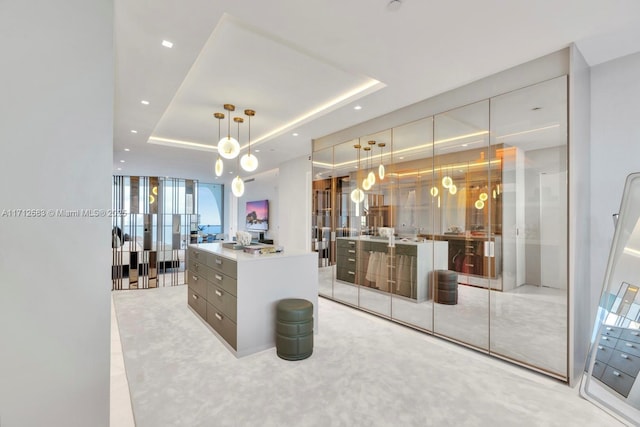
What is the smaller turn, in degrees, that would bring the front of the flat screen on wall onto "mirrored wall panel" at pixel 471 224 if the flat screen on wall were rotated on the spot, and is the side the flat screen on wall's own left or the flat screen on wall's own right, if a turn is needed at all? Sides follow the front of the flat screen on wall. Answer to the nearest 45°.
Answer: approximately 45° to the flat screen on wall's own left

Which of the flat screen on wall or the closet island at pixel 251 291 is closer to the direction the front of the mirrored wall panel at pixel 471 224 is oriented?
the closet island

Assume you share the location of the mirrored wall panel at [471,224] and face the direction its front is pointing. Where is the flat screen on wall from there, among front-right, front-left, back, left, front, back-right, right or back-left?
right

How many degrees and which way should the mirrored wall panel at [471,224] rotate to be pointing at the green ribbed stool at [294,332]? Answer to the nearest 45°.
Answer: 0° — it already faces it

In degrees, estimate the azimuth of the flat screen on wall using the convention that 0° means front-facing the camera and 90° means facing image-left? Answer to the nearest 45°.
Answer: approximately 45°

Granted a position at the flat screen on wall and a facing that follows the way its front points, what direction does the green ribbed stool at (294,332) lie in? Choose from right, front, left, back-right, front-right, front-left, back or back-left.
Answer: front-left

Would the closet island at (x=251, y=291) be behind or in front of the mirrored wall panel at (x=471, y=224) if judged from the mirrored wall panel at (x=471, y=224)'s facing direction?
in front
